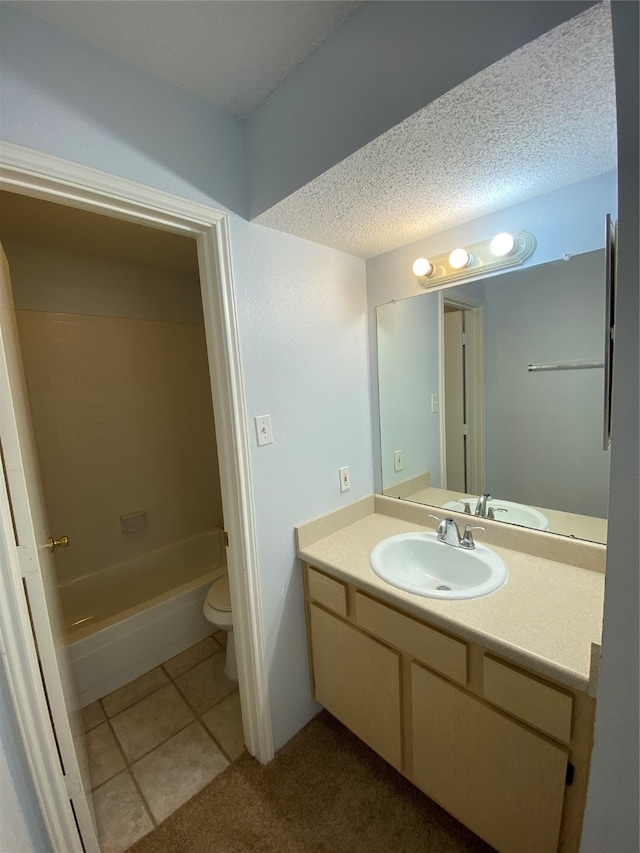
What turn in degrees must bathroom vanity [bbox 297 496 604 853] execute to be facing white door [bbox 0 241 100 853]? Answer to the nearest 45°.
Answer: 0° — it already faces it

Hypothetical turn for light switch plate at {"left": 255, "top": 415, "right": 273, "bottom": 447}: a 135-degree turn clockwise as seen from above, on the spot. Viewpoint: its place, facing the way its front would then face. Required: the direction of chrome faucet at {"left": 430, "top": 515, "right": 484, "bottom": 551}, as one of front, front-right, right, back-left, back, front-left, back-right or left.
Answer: back

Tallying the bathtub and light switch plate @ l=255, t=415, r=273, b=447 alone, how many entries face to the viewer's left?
0

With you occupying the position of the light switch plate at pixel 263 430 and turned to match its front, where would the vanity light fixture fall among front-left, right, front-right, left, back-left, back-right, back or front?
front-left

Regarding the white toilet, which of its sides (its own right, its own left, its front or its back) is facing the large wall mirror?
left

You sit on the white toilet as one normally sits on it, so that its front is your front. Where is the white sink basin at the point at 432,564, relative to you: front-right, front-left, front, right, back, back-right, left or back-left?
left

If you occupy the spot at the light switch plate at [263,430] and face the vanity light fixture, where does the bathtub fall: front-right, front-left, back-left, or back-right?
back-left

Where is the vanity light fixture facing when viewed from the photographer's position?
facing the viewer and to the left of the viewer

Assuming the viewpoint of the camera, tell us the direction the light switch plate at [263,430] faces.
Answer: facing the viewer and to the right of the viewer
